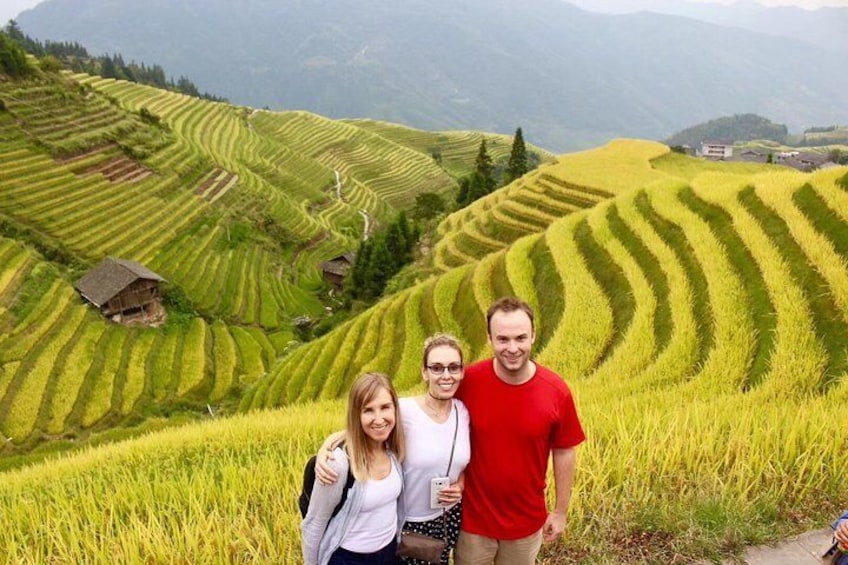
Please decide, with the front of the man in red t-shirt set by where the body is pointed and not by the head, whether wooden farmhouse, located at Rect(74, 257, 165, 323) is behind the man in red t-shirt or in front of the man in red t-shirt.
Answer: behind

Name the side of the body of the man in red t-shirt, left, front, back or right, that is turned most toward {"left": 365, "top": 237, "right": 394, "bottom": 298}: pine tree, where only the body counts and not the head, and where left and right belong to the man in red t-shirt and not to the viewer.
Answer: back

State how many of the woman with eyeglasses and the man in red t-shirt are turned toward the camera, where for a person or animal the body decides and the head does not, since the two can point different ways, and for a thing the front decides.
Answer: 2

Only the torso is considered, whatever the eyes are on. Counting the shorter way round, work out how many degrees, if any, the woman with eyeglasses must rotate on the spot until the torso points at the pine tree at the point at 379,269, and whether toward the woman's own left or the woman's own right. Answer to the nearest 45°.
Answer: approximately 180°

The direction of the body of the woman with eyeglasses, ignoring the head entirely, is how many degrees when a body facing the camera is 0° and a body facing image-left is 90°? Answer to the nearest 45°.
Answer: approximately 0°

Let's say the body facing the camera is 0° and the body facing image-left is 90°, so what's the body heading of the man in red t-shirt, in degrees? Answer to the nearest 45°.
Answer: approximately 0°
